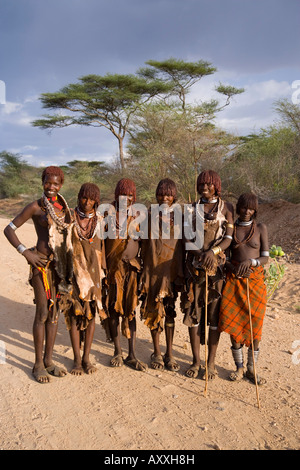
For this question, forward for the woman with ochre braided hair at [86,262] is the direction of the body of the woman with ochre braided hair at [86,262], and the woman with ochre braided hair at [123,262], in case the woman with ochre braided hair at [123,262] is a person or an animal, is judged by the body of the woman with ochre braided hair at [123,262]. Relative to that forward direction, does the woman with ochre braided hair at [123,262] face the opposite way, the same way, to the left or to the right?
the same way

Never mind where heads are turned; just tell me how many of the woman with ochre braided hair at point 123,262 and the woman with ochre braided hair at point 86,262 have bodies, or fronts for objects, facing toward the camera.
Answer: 2

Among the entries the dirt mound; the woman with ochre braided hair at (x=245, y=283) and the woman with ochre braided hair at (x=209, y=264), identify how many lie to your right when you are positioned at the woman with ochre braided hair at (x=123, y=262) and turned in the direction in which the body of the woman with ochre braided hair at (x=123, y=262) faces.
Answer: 0

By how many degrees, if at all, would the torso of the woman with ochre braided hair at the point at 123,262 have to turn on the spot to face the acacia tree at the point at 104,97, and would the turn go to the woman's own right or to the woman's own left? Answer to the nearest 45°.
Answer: approximately 180°

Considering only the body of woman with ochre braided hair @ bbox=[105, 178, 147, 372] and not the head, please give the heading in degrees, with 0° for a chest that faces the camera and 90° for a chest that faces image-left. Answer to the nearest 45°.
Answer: approximately 0°

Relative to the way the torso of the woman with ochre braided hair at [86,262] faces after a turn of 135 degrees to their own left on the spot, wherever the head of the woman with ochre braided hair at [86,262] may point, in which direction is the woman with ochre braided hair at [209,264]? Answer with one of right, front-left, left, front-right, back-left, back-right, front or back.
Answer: front-right

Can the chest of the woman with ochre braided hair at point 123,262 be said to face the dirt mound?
no

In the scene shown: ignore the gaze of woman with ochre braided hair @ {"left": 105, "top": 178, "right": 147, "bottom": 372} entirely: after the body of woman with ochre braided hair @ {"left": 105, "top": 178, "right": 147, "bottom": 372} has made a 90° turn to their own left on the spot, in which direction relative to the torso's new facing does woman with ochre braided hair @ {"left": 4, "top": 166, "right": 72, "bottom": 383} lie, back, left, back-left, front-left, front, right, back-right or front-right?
back

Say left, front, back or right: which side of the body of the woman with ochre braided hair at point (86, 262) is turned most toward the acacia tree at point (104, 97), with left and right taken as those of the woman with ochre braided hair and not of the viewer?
back

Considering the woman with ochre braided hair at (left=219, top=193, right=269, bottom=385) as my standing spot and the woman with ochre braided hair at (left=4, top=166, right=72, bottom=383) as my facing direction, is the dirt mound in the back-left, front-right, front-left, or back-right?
back-right

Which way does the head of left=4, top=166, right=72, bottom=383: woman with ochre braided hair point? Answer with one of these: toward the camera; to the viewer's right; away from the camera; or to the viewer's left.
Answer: toward the camera

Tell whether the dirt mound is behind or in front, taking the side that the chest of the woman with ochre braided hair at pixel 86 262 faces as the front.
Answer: behind

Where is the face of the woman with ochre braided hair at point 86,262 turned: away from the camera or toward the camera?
toward the camera

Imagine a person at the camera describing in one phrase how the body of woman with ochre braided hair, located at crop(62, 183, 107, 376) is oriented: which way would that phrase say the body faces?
toward the camera
